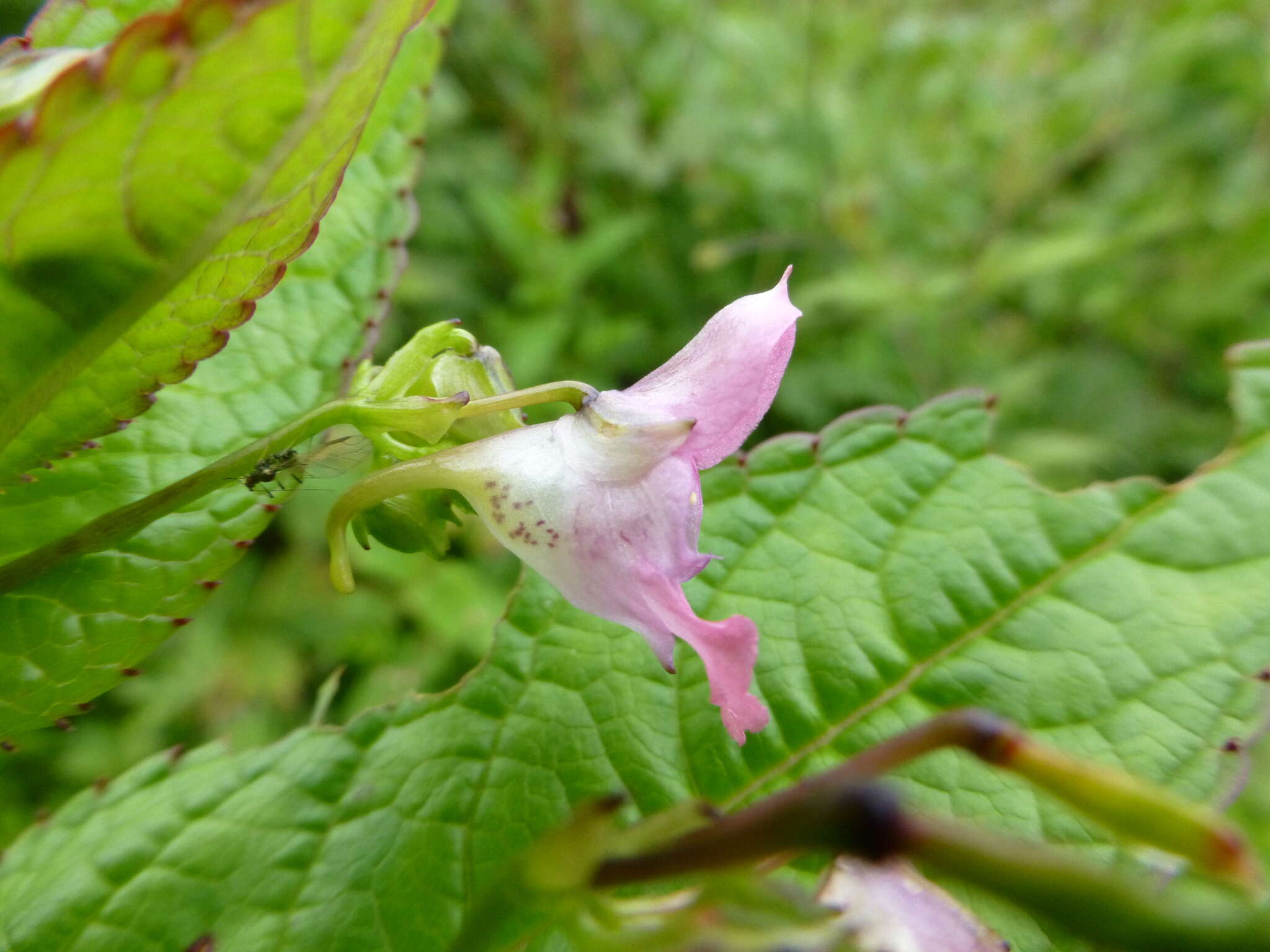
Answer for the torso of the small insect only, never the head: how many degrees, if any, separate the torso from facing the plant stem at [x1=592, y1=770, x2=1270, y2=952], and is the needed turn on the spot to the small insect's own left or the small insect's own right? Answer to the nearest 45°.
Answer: approximately 90° to the small insect's own left

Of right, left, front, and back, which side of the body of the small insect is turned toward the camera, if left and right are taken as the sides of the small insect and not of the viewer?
left
